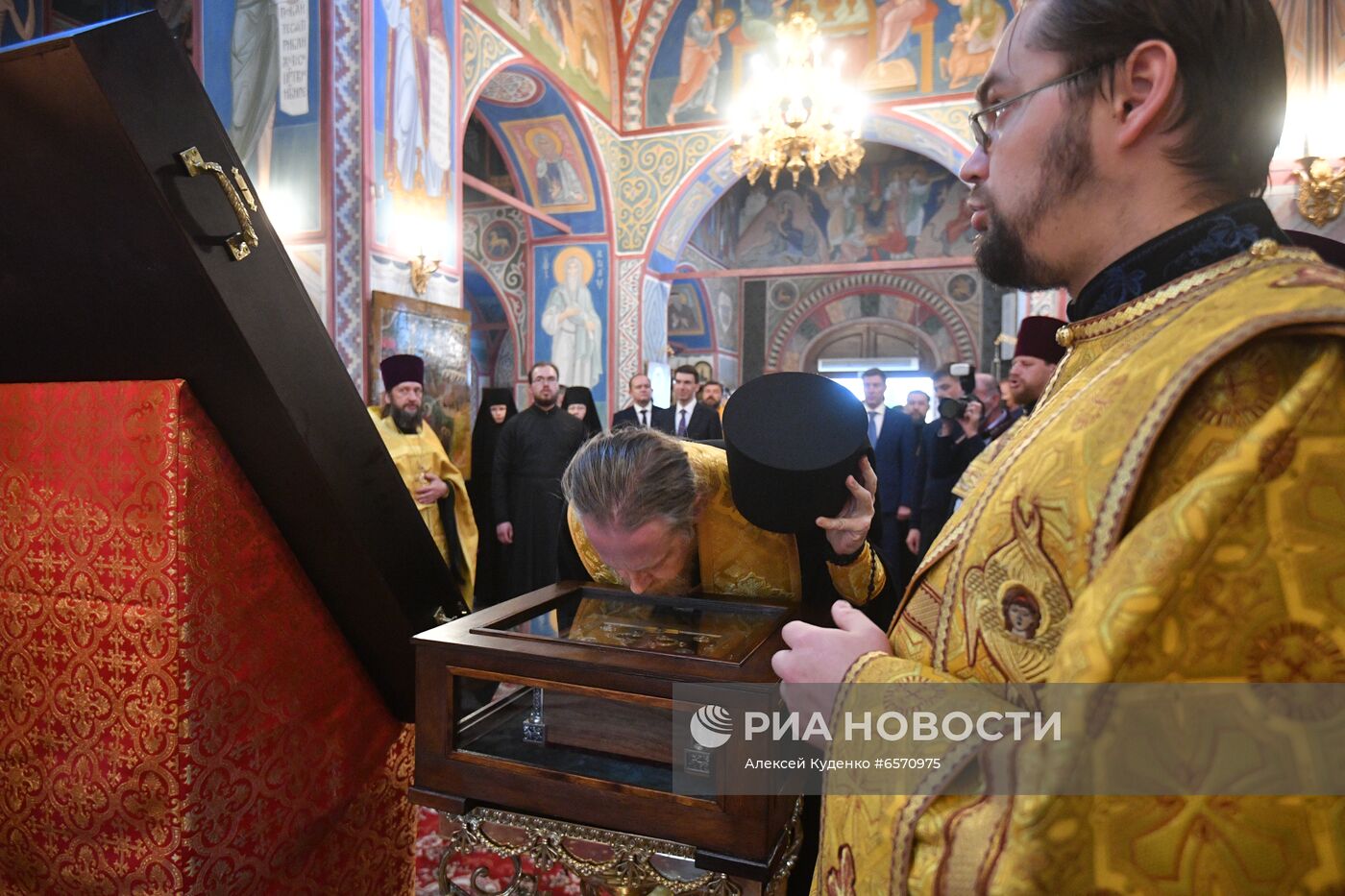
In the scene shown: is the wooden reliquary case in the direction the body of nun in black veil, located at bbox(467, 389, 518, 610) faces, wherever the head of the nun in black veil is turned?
yes

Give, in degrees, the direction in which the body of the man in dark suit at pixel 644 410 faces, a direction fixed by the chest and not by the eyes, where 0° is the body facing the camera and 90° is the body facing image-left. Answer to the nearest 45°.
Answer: approximately 0°

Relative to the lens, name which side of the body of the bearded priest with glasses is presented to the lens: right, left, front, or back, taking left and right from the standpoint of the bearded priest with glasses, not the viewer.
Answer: left

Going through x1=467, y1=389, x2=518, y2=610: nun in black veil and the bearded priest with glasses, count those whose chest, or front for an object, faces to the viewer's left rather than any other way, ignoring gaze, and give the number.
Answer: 1

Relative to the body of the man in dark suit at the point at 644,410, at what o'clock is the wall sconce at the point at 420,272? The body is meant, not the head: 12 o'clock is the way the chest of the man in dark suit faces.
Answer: The wall sconce is roughly at 2 o'clock from the man in dark suit.

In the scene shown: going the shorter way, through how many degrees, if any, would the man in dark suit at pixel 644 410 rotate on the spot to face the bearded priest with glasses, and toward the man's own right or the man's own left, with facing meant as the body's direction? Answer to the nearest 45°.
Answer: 0° — they already face them

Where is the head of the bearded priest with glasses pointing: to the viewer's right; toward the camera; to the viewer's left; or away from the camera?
to the viewer's left
